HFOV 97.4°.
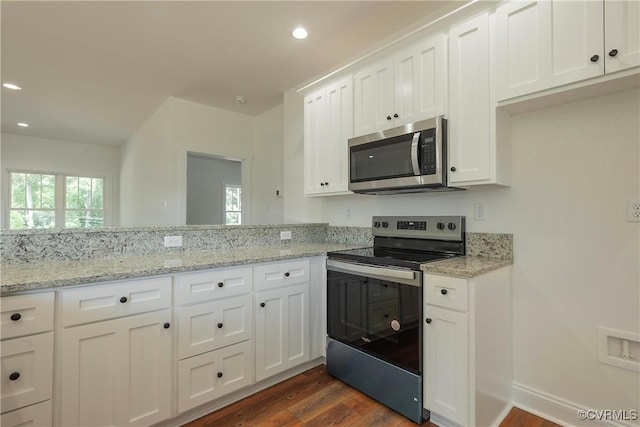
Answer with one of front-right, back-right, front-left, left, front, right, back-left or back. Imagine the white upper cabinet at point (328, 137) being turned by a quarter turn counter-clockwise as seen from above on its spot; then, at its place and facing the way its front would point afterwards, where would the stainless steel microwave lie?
front

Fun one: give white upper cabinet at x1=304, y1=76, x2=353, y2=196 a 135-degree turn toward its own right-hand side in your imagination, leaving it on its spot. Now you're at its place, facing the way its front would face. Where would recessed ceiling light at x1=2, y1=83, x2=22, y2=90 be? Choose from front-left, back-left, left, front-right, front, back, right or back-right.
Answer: left

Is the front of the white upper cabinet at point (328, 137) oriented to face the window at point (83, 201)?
no

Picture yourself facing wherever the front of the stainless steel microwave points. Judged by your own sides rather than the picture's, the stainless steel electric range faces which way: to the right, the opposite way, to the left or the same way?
the same way

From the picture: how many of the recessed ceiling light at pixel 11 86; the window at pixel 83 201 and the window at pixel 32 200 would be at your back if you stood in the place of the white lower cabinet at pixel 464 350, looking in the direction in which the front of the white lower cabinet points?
0

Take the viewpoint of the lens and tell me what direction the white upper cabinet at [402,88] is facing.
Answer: facing the viewer and to the left of the viewer

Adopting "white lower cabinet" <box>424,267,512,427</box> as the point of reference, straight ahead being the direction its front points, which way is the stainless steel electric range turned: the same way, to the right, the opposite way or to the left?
the same way

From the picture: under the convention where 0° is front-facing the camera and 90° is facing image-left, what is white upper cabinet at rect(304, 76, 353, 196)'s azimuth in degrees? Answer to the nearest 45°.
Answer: approximately 45°

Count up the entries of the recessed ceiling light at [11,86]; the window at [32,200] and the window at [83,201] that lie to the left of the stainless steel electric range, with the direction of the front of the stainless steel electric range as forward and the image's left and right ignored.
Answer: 0

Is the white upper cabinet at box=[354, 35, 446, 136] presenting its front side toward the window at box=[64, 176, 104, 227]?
no

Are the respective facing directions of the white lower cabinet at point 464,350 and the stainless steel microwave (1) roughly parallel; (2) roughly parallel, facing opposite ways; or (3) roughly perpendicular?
roughly parallel

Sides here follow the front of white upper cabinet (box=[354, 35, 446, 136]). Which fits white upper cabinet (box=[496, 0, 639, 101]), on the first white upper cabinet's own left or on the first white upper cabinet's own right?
on the first white upper cabinet's own left

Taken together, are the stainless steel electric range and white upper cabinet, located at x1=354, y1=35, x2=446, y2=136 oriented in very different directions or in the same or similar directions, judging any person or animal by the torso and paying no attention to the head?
same or similar directions
